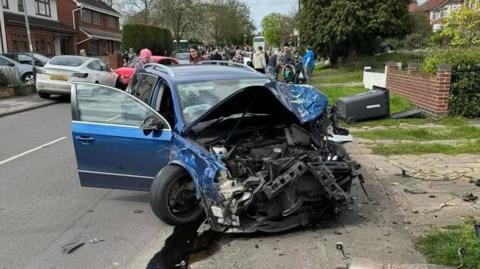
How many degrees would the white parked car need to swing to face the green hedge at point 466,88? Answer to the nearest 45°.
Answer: approximately 90° to its right

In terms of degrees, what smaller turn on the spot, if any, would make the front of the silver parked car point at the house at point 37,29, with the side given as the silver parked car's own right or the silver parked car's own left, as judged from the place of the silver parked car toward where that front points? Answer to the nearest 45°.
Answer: approximately 90° to the silver parked car's own left

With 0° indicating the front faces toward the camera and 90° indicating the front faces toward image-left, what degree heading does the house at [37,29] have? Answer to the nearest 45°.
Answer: approximately 315°

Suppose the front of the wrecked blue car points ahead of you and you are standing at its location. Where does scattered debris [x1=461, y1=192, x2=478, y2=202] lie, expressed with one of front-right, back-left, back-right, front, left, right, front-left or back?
front-left

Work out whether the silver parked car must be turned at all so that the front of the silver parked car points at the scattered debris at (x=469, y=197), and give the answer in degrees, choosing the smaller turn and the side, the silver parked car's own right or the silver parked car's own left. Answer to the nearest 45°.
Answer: approximately 90° to the silver parked car's own right

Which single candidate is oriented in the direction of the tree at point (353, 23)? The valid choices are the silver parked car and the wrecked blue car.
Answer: the silver parked car

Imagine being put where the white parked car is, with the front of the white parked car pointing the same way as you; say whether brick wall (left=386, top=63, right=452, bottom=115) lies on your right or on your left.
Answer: on your right

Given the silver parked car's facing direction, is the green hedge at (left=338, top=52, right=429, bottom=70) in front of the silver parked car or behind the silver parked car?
in front

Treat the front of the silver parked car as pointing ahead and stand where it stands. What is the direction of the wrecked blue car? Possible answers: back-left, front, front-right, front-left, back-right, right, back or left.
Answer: right

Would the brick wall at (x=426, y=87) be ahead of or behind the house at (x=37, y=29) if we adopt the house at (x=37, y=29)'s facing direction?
ahead

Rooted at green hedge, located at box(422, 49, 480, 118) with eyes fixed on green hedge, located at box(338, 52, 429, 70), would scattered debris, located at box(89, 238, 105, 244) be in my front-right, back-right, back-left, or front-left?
back-left

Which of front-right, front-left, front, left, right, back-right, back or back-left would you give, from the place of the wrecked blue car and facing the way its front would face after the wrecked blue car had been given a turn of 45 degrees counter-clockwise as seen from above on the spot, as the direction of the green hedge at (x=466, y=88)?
front-left
